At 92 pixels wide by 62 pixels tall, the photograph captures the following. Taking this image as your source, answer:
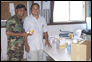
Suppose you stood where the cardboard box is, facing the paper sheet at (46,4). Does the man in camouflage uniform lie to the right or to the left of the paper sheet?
left

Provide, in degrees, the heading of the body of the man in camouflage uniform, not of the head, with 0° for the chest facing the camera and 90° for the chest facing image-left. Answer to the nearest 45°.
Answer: approximately 315°

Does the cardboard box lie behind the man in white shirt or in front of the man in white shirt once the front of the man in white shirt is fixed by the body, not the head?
in front

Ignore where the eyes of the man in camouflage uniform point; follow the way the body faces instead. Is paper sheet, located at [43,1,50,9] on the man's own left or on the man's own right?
on the man's own left

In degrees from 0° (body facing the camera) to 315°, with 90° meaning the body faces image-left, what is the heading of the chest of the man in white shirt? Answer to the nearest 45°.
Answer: approximately 0°

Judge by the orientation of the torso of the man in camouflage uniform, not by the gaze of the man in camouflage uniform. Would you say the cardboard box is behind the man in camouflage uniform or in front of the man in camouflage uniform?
in front

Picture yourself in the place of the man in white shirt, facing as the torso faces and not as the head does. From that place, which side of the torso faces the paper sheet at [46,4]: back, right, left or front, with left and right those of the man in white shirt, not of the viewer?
back

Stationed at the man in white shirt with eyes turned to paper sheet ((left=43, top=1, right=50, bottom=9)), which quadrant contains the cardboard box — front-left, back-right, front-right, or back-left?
back-right
